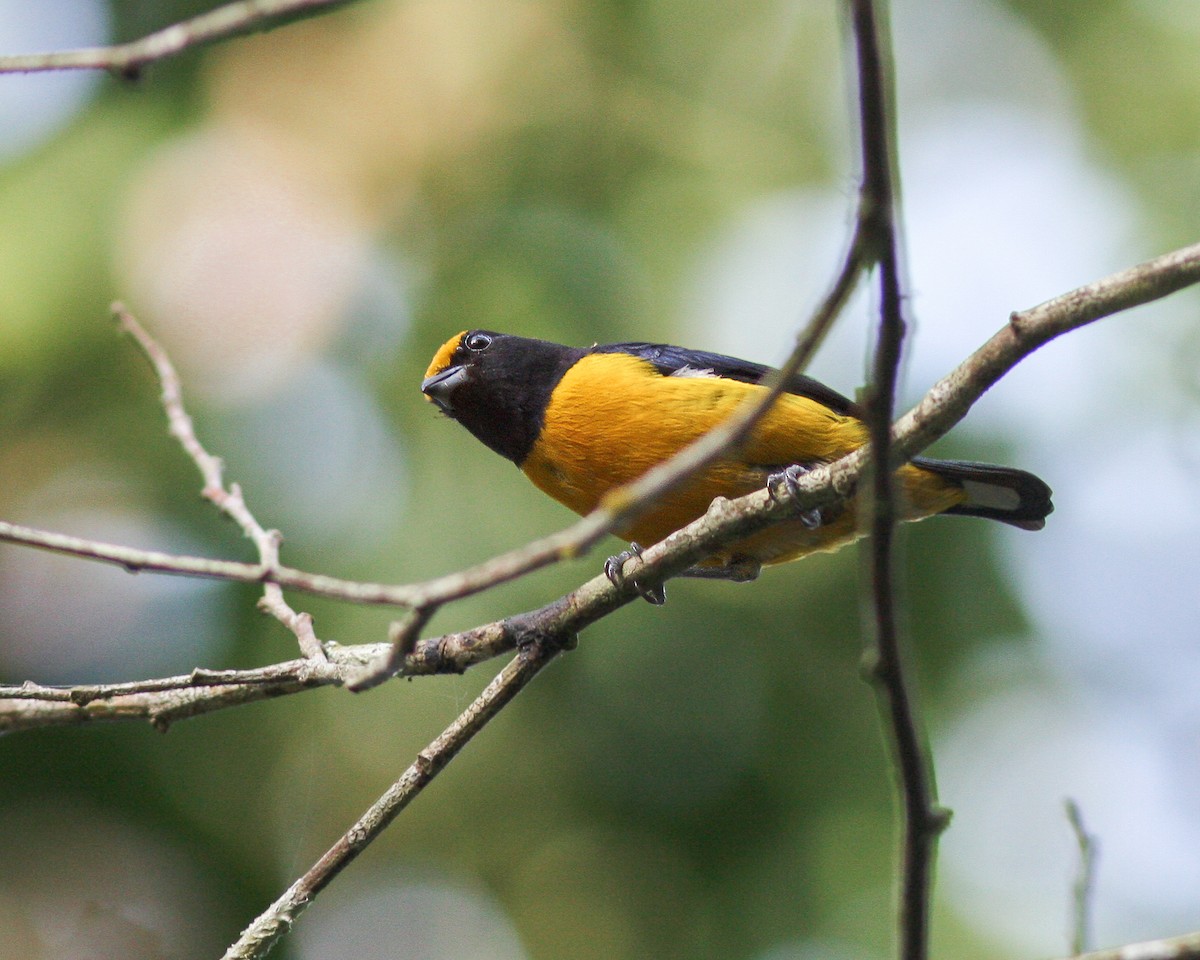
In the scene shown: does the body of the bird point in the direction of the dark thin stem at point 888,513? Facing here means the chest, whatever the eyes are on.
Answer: no

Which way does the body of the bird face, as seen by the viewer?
to the viewer's left

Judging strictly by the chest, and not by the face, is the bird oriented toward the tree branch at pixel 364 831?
yes

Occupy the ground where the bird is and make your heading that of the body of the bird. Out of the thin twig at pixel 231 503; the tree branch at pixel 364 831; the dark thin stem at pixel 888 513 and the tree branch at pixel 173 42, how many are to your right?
0

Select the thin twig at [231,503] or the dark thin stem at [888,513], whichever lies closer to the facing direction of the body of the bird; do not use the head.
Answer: the thin twig
